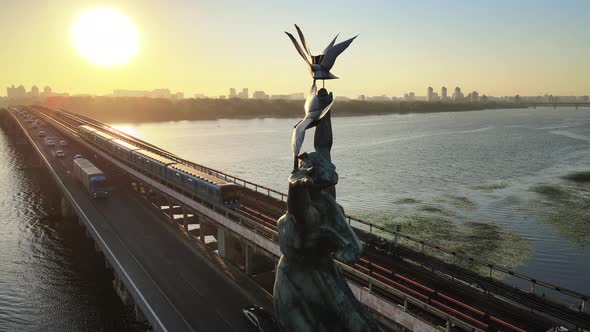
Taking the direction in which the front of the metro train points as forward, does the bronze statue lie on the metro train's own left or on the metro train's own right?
on the metro train's own right
